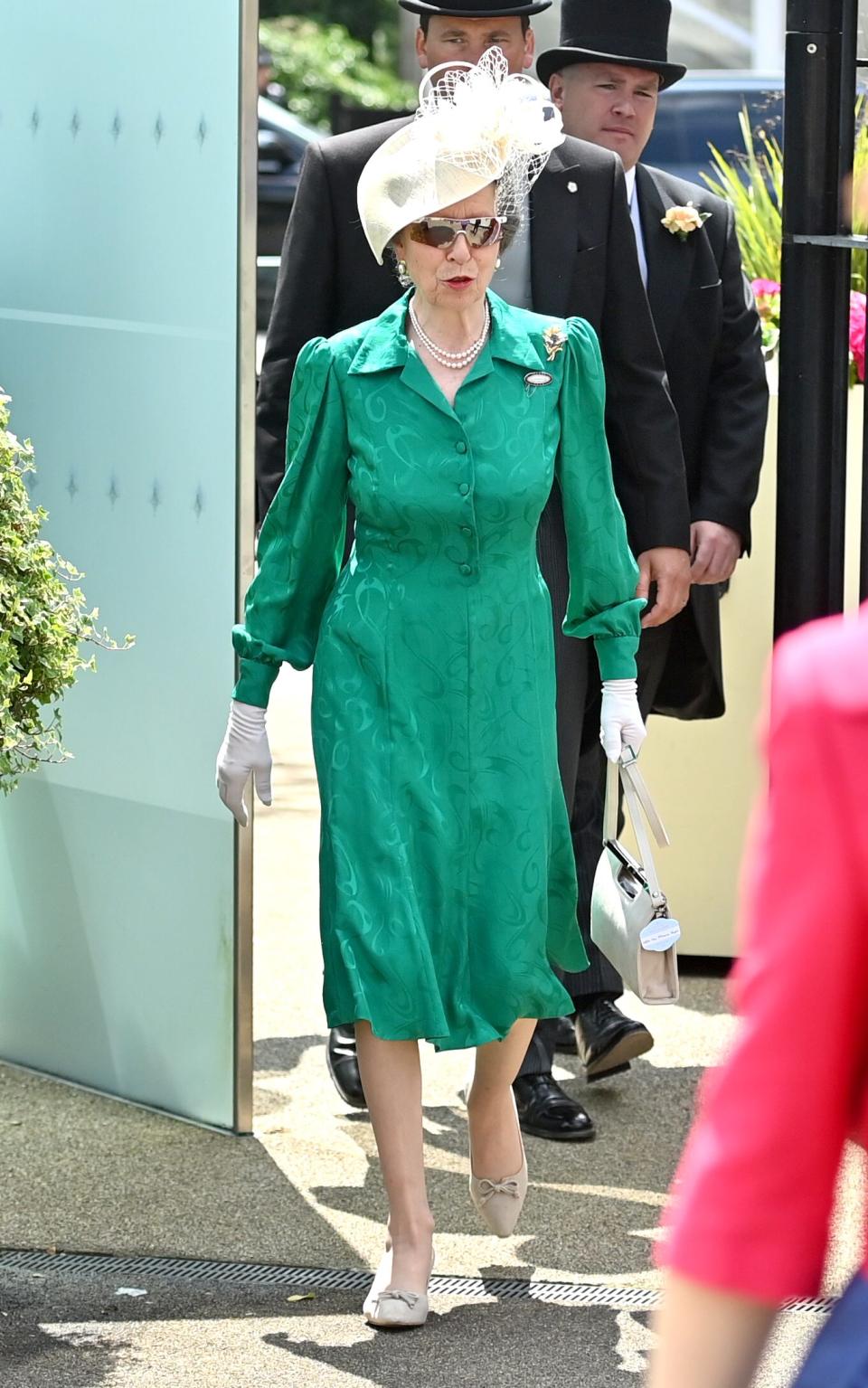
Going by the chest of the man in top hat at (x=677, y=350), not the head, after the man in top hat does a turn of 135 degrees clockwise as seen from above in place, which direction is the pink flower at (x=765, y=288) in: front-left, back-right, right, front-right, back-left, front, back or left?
front-right

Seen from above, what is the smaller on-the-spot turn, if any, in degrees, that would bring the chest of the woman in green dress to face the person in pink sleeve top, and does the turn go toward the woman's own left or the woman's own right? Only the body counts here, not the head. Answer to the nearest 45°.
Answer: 0° — they already face them

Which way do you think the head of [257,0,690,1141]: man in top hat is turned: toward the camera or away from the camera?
toward the camera

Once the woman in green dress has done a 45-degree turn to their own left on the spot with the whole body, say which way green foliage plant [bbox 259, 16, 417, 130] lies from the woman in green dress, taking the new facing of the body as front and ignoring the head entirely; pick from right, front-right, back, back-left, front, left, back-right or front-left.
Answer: back-left

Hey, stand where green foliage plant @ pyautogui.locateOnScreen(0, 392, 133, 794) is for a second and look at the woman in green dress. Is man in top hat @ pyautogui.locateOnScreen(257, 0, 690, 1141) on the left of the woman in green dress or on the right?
left

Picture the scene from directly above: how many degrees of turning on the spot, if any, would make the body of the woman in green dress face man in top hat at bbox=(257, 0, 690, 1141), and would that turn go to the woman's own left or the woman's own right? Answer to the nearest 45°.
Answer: approximately 180°

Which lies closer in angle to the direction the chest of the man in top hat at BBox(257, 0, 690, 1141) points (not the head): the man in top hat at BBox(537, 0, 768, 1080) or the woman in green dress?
the woman in green dress

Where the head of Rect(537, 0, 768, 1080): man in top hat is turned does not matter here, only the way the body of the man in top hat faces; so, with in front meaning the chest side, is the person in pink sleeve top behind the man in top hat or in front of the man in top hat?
in front

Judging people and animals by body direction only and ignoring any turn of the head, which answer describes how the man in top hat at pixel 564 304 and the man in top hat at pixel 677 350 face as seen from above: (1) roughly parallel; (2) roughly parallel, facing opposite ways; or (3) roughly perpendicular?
roughly parallel

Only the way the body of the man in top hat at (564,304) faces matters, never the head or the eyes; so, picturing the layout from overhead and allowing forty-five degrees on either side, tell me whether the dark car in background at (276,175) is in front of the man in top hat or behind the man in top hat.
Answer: behind

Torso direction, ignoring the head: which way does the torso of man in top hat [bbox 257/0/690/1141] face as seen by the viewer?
toward the camera

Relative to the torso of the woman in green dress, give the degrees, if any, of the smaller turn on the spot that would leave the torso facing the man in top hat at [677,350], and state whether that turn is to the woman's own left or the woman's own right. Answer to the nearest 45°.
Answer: approximately 180°

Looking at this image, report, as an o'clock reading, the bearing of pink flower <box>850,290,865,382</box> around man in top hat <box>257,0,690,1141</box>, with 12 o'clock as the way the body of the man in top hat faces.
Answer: The pink flower is roughly at 7 o'clock from the man in top hat.

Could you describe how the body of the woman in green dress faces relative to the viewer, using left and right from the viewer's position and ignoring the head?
facing the viewer
